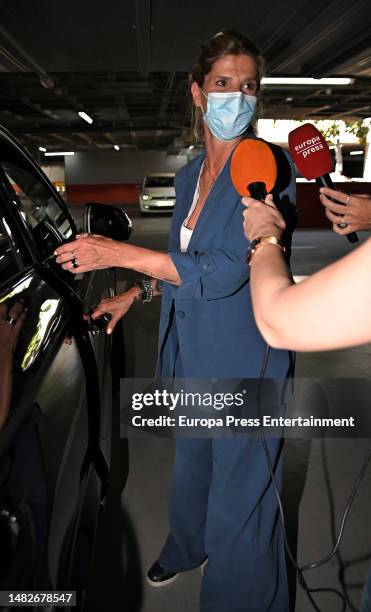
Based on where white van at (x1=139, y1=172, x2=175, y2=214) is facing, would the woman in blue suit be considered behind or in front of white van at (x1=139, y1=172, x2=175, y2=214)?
in front

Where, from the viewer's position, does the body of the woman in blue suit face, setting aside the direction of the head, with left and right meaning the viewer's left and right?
facing the viewer and to the left of the viewer

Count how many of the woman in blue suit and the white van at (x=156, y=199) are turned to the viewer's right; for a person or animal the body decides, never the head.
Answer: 0

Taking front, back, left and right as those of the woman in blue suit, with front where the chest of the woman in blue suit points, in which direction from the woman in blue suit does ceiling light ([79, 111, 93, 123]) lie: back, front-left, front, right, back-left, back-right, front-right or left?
back-right

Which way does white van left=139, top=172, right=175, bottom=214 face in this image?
toward the camera

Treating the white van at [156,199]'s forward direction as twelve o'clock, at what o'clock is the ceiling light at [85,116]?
The ceiling light is roughly at 1 o'clock from the white van.

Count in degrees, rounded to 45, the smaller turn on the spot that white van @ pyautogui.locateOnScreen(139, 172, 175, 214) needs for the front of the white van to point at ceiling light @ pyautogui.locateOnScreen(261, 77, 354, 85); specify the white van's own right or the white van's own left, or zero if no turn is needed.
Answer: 0° — it already faces it

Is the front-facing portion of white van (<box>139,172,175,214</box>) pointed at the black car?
yes

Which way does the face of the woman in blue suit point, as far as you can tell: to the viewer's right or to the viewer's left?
to the viewer's right

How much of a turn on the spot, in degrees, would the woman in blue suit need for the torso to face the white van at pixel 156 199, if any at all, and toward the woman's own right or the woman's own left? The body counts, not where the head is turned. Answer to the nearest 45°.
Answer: approximately 135° to the woman's own right
